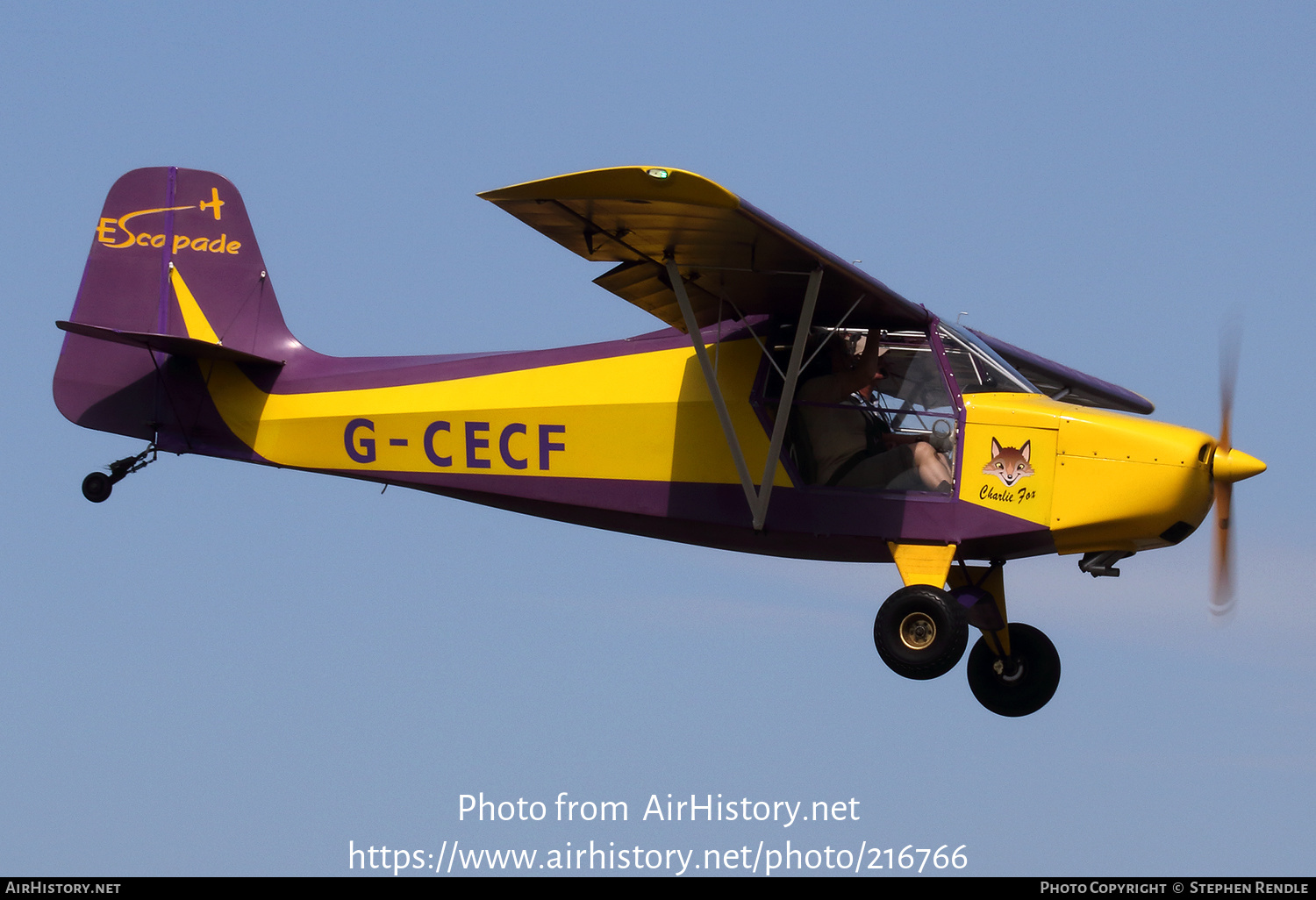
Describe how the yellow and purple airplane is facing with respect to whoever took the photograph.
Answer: facing to the right of the viewer

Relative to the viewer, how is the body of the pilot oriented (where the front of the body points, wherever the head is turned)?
to the viewer's right
